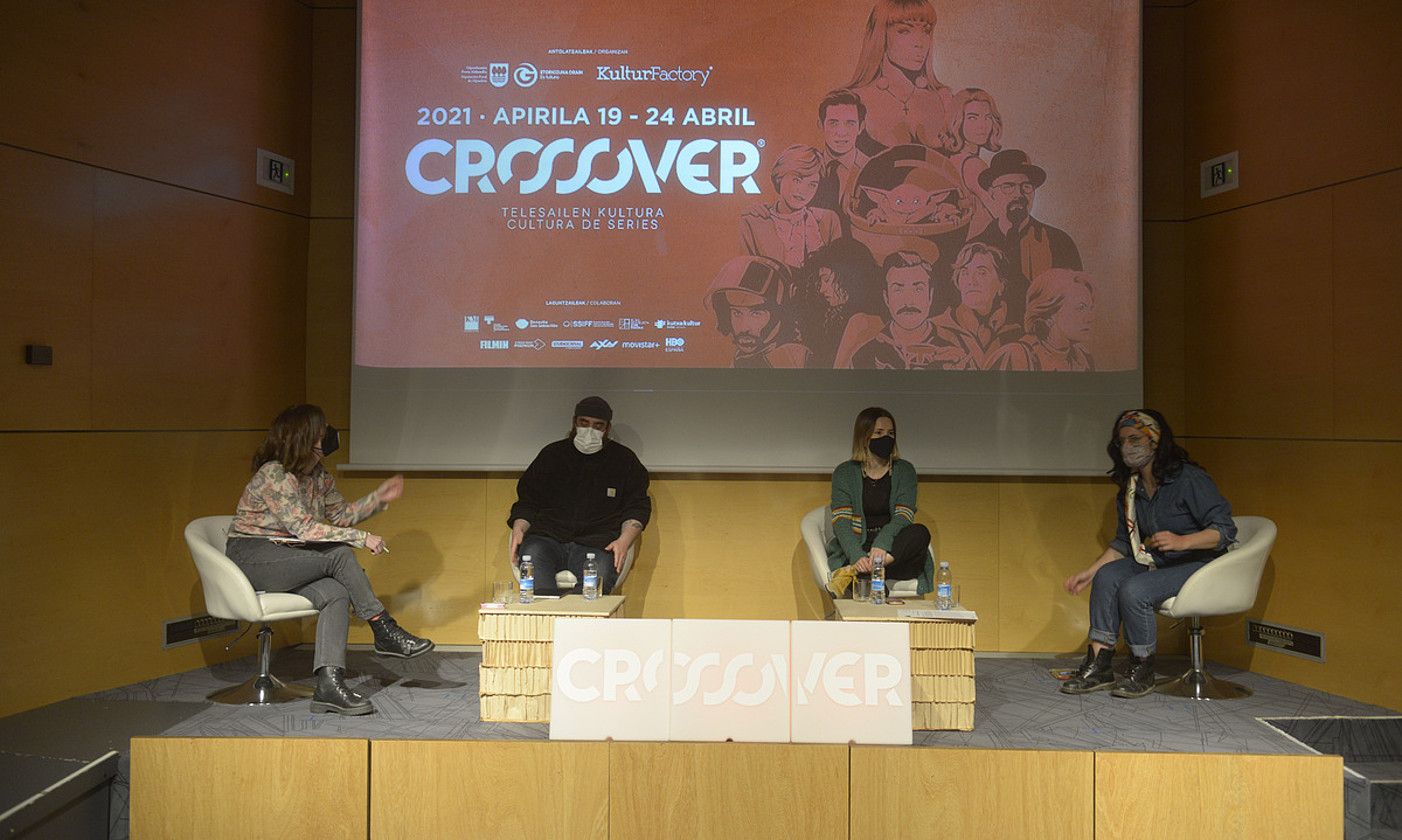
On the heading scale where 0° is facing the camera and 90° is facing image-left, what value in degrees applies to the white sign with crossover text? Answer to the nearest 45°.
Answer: approximately 0°

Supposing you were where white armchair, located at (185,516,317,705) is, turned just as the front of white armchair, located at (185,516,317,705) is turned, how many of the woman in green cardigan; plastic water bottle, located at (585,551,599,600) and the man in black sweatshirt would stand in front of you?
3

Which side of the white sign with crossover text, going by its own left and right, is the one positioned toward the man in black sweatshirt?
back

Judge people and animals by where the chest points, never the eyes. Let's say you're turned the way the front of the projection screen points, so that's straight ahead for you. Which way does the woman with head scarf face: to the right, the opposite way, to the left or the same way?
to the right

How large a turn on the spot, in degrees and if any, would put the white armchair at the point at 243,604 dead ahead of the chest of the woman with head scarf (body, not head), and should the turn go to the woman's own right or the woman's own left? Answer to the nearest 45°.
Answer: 0° — they already face it

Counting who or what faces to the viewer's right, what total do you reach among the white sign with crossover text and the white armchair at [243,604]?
1

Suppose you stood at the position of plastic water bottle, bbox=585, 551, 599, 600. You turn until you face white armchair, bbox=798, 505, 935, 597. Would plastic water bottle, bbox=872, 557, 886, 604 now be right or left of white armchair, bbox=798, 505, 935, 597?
right

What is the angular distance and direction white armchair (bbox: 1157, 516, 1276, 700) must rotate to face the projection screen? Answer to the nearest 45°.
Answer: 0° — it already faces it

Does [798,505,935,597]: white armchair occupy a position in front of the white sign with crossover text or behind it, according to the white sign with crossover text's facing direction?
behind

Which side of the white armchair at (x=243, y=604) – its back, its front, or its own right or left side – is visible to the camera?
right

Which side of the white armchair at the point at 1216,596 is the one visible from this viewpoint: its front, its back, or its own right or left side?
left

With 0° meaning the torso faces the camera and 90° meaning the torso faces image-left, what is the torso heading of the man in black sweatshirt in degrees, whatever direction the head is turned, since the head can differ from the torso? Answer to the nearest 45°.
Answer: approximately 0°

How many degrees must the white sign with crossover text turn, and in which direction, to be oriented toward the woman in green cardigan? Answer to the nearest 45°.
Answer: approximately 180°

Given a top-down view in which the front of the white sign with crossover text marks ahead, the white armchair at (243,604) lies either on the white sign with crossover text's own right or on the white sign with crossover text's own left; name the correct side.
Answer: on the white sign with crossover text's own right
